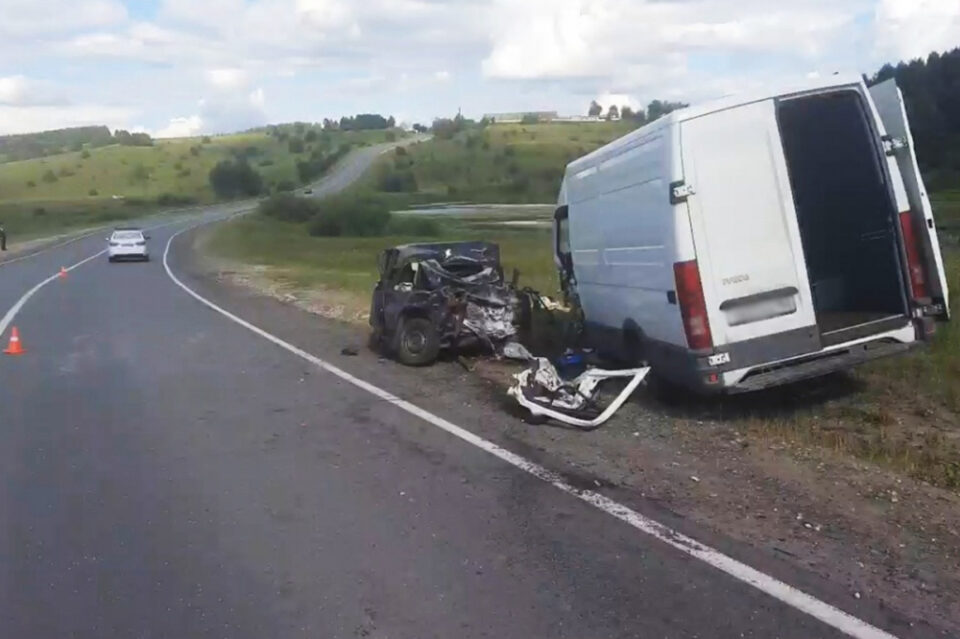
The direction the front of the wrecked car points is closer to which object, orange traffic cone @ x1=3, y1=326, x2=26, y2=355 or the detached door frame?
the detached door frame

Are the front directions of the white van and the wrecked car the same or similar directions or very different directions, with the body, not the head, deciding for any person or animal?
very different directions

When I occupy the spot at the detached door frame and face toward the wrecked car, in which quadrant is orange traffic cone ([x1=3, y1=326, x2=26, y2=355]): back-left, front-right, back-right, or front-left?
front-left

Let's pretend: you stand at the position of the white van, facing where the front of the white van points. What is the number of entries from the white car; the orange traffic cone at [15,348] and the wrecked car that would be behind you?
0

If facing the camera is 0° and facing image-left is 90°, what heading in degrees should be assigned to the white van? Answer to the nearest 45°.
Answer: approximately 135°

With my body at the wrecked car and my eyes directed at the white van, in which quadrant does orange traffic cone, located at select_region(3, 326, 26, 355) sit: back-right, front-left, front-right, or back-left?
back-right

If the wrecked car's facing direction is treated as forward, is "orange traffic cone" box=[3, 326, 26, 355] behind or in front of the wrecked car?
behind

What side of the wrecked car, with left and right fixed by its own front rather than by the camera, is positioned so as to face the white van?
front

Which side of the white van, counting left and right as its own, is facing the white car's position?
front

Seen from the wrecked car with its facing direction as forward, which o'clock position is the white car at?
The white car is roughly at 7 o'clock from the wrecked car.

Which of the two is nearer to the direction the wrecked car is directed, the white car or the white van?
the white van
